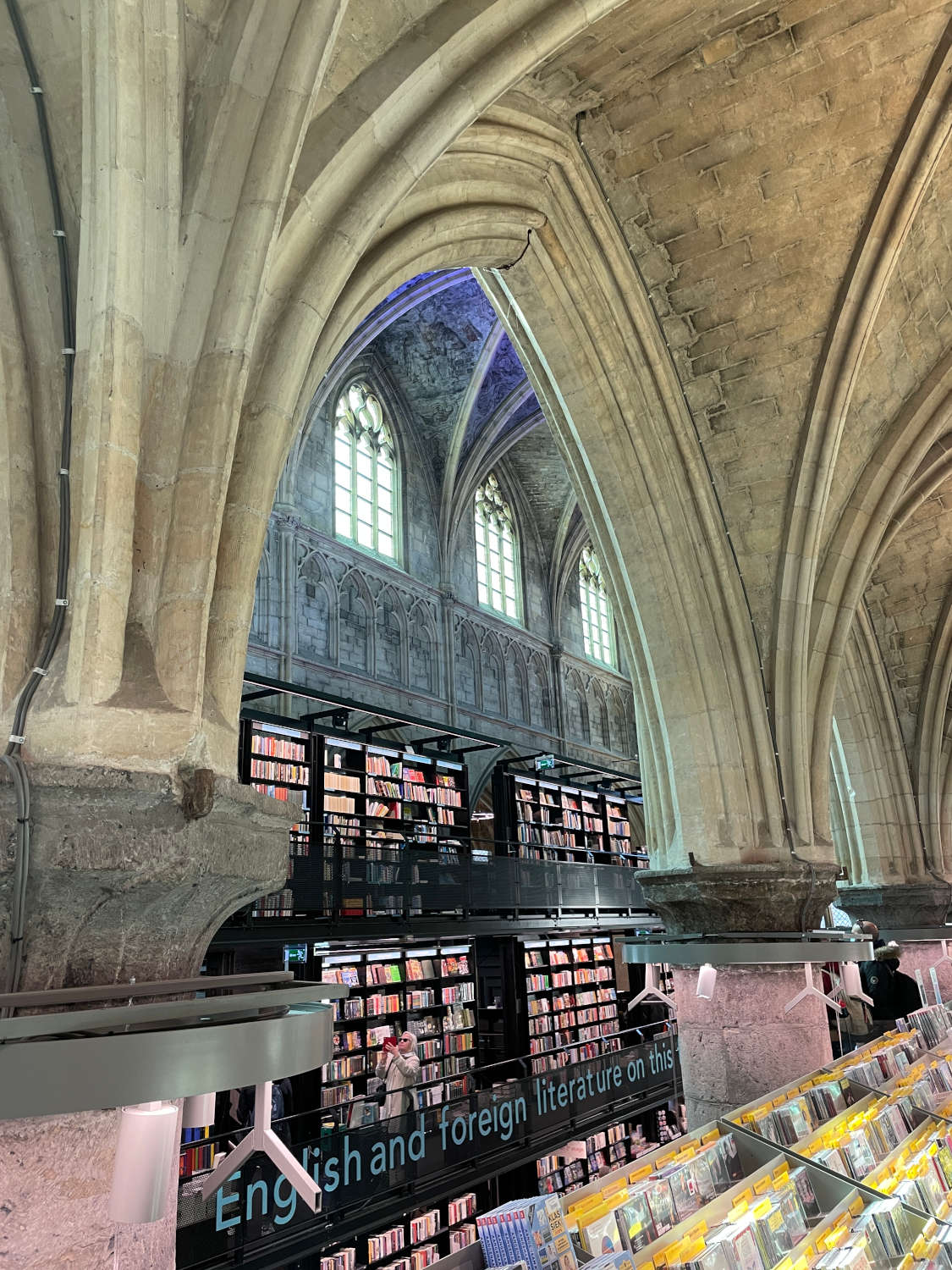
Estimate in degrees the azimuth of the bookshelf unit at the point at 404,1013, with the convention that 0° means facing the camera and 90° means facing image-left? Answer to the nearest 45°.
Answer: approximately 315°

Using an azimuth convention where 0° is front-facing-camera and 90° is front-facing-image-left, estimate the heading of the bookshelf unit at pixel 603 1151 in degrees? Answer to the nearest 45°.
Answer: approximately 315°

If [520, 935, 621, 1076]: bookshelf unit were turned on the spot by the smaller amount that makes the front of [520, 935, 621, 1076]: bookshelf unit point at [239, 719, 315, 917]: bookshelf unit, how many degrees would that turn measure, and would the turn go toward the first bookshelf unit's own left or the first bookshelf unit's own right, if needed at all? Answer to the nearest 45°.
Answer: approximately 90° to the first bookshelf unit's own right

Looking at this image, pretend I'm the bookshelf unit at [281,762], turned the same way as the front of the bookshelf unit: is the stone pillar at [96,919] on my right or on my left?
on my right

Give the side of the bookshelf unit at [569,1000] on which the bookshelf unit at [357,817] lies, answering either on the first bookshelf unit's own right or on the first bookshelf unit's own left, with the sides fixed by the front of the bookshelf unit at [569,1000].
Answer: on the first bookshelf unit's own right

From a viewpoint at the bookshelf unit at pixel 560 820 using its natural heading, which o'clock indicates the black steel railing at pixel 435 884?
The black steel railing is roughly at 2 o'clock from the bookshelf unit.

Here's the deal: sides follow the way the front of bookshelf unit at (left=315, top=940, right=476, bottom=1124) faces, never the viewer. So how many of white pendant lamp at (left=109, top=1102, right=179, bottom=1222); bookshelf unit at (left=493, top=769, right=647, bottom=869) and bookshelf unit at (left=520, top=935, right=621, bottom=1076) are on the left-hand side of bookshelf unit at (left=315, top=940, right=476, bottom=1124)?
2

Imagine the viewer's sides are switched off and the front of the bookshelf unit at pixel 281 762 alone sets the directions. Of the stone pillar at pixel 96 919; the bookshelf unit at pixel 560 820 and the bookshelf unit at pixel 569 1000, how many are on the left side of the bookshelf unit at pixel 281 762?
2
